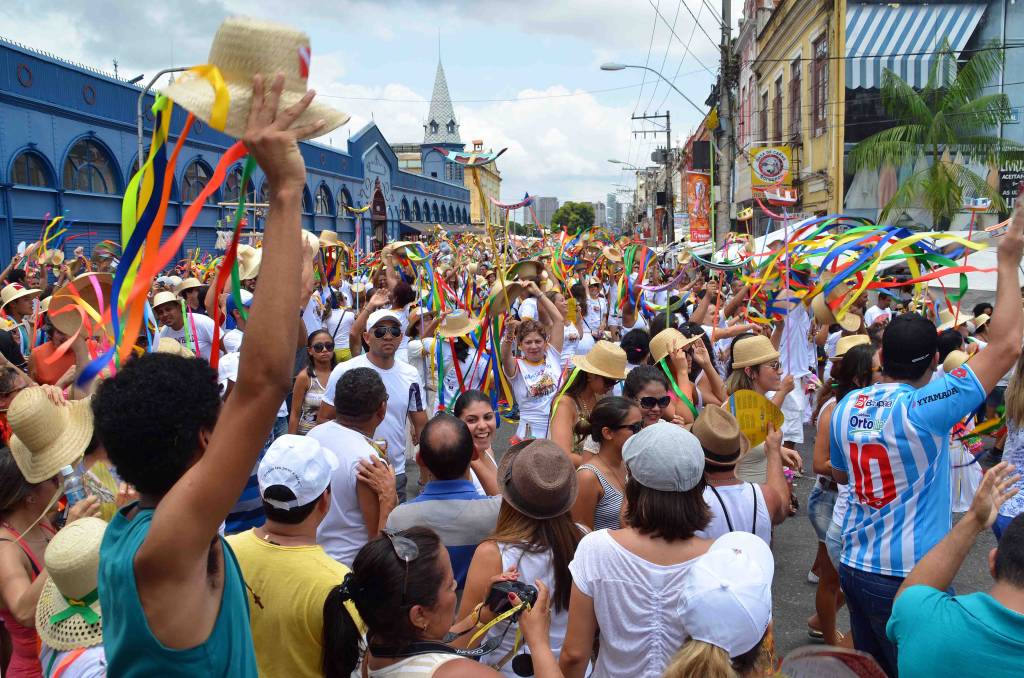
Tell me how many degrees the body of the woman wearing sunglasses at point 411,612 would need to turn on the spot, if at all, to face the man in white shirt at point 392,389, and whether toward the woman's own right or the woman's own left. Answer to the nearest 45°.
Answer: approximately 45° to the woman's own left

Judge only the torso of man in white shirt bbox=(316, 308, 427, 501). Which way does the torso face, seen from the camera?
toward the camera

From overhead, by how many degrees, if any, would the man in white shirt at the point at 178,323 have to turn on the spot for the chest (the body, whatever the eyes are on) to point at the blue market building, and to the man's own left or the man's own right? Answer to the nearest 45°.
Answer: approximately 135° to the man's own right

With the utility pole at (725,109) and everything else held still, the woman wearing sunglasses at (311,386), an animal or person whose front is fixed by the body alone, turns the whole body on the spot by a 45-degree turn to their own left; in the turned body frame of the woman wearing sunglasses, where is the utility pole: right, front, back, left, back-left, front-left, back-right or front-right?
front-left

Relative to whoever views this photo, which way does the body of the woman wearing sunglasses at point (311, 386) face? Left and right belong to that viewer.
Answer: facing the viewer and to the right of the viewer

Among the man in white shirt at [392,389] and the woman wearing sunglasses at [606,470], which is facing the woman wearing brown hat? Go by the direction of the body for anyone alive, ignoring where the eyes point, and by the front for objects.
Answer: the man in white shirt

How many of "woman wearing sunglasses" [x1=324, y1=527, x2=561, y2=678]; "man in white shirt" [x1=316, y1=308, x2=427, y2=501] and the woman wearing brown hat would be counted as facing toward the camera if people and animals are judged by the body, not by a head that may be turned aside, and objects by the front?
1

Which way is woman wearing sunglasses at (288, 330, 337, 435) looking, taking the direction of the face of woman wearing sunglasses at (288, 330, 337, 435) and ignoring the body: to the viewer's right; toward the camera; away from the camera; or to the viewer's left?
toward the camera

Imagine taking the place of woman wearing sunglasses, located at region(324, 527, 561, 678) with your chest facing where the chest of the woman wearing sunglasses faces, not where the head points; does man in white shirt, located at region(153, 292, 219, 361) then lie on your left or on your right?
on your left

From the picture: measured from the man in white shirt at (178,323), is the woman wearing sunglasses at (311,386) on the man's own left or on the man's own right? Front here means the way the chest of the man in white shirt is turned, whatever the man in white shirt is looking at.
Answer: on the man's own left

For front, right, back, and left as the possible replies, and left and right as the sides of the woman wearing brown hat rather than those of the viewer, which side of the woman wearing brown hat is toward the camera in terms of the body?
back

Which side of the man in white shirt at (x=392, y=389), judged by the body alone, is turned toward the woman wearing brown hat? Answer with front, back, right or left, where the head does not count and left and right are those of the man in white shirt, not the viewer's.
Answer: front

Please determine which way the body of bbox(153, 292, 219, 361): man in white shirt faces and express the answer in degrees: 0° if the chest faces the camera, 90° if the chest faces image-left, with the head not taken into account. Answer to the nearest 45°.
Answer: approximately 45°

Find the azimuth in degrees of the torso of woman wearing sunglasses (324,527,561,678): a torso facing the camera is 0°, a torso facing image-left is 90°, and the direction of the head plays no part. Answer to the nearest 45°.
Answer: approximately 225°

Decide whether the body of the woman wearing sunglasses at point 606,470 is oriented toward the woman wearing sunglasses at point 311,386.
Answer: no

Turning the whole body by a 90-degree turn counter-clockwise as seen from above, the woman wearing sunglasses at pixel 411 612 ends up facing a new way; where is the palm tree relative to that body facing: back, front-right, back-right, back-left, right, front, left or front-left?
right
